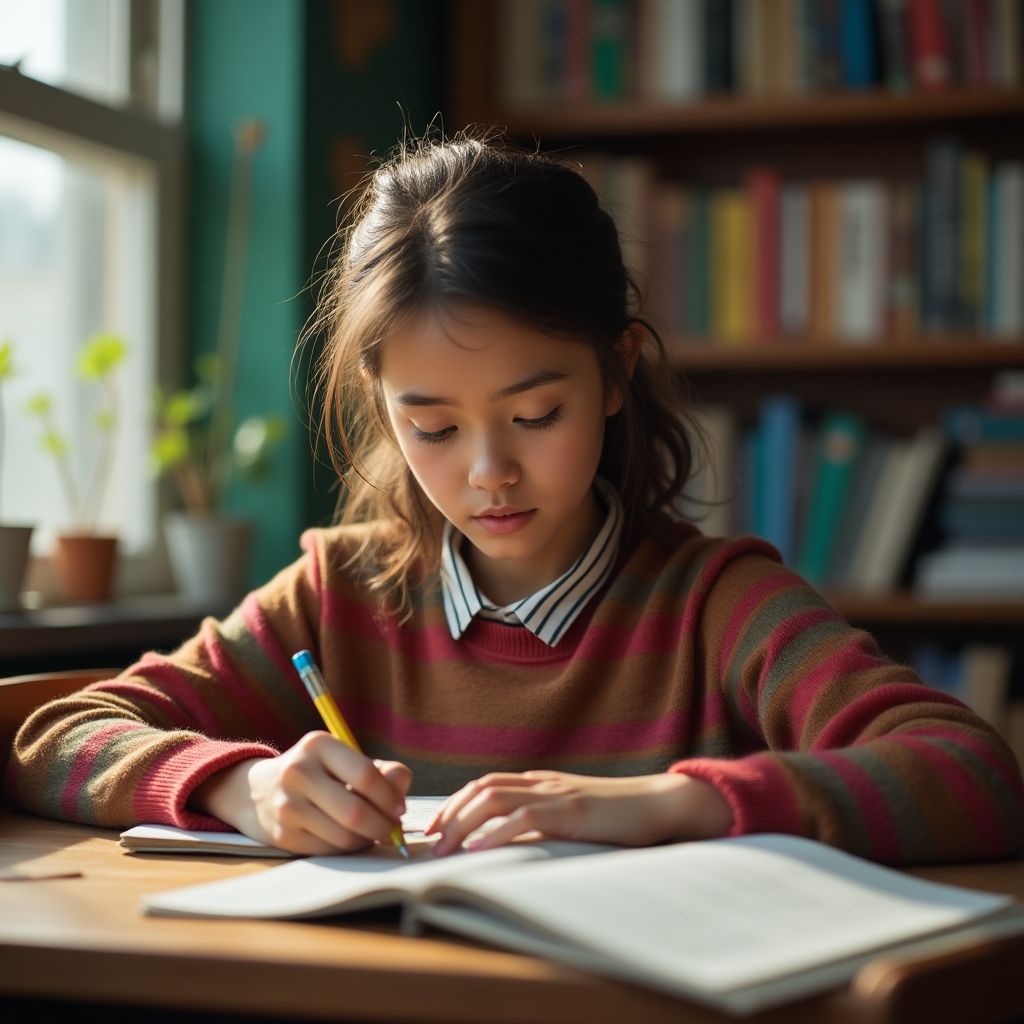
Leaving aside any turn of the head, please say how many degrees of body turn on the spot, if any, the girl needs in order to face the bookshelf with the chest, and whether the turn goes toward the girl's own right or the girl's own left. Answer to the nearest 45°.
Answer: approximately 180°

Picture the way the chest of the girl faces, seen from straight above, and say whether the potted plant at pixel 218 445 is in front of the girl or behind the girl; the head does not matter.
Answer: behind

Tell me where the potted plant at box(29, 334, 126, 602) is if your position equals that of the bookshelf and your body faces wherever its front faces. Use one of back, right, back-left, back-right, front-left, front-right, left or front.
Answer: front-right

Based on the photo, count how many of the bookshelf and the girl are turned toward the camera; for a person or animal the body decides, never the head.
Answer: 2

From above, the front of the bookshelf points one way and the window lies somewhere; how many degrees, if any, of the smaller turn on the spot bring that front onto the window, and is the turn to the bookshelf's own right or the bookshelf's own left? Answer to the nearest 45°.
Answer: approximately 45° to the bookshelf's own right

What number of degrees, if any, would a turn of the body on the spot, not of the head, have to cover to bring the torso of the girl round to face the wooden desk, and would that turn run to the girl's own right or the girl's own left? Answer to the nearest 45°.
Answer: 0° — they already face it

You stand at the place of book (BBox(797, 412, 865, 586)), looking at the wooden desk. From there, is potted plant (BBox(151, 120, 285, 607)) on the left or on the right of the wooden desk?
right

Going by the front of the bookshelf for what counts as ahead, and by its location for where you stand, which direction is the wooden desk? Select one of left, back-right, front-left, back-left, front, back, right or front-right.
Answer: front

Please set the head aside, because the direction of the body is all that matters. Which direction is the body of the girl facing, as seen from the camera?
toward the camera
